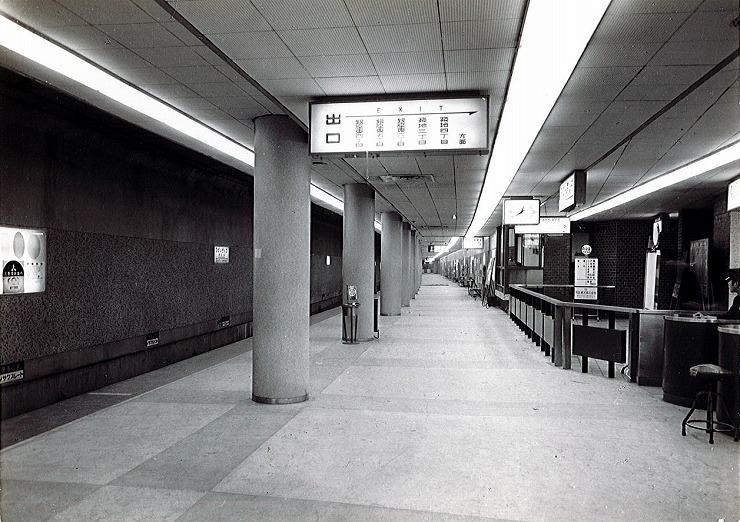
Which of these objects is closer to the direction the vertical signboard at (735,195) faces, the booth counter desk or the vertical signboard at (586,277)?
the booth counter desk

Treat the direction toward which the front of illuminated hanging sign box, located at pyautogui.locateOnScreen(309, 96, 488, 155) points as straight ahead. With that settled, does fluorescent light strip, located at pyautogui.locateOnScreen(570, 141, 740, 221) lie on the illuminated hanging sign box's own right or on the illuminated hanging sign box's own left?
on the illuminated hanging sign box's own left

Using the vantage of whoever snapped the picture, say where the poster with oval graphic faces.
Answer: facing the viewer and to the right of the viewer

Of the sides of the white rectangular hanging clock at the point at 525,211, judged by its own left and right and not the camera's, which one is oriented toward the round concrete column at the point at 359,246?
right

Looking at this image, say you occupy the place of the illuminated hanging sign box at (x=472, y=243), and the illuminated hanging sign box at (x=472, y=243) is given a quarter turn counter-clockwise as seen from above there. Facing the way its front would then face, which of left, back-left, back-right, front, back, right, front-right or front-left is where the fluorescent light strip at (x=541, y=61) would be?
right

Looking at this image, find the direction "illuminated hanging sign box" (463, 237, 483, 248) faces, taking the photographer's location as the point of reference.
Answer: facing the viewer

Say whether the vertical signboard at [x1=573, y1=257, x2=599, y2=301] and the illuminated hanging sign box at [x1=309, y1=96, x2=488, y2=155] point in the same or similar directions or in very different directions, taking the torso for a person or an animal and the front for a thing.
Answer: same or similar directions

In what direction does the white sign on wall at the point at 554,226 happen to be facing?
toward the camera

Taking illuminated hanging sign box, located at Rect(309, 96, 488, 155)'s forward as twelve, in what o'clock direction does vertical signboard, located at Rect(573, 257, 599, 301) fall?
The vertical signboard is roughly at 7 o'clock from the illuminated hanging sign box.

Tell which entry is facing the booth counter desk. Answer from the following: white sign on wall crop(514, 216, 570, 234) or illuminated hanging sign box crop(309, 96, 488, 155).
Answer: the white sign on wall

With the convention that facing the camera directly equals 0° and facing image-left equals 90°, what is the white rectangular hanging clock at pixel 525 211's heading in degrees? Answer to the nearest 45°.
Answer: approximately 0°

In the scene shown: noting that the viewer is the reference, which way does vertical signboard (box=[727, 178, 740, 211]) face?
facing the viewer and to the left of the viewer

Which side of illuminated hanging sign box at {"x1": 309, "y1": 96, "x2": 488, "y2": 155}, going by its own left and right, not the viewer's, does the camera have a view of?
front

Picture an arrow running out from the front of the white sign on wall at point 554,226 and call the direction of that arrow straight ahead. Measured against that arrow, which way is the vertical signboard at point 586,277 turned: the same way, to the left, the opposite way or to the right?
the same way

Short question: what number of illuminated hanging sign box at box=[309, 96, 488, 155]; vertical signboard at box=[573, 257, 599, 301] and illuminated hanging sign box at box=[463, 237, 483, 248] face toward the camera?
3

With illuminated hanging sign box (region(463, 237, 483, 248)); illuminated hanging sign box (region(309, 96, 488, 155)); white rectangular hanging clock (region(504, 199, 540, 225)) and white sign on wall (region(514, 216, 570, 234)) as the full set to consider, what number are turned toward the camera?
4

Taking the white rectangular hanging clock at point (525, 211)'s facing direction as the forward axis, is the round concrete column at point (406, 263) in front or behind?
behind

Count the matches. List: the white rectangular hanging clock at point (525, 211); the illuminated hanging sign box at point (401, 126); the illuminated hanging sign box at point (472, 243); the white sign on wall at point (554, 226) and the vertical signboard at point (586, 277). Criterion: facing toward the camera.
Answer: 5

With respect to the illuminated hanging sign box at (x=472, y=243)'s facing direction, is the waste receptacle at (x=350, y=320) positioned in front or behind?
in front
